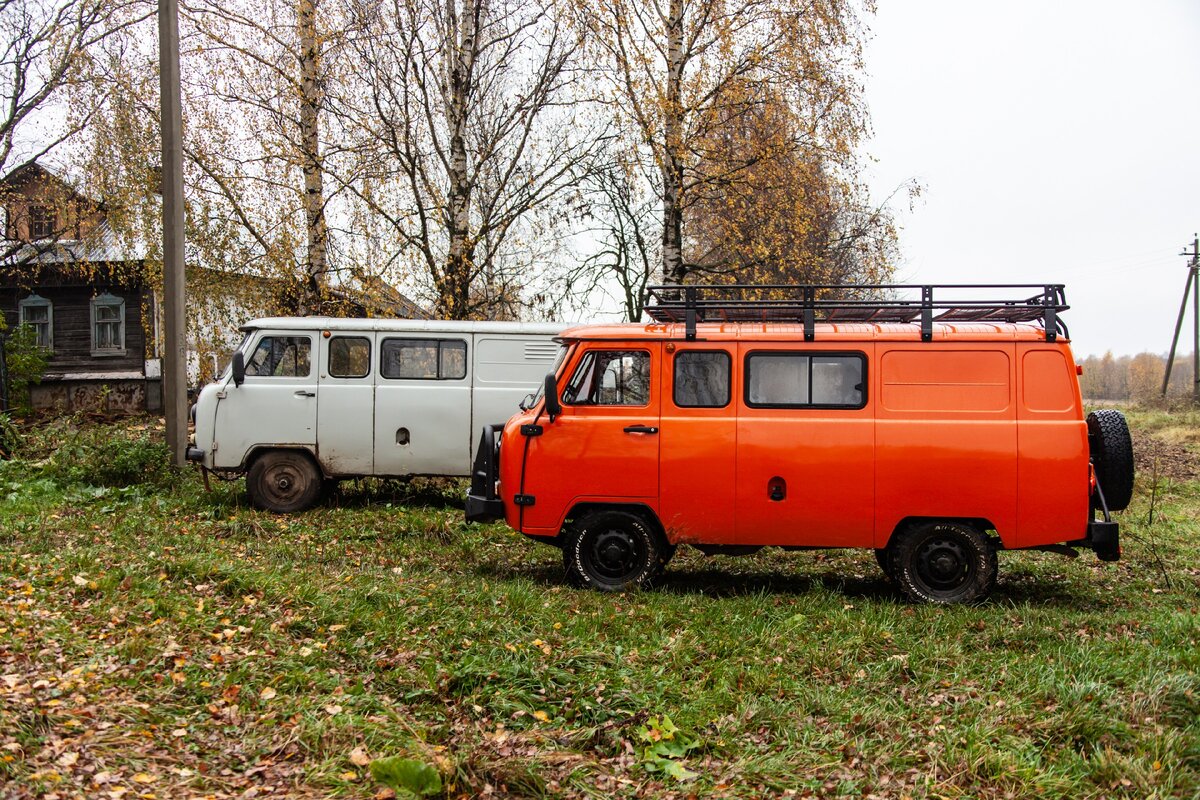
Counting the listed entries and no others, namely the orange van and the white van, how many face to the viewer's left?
2

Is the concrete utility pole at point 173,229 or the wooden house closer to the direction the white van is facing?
the concrete utility pole

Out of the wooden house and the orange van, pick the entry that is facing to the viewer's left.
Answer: the orange van

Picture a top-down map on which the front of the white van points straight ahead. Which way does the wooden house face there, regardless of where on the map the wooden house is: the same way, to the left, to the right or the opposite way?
to the left

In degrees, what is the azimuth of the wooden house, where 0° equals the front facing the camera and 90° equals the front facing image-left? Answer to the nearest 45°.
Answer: approximately 0°

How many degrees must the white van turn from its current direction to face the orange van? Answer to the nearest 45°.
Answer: approximately 135° to its left

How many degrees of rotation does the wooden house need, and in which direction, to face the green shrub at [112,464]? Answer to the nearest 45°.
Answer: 0° — it already faces it

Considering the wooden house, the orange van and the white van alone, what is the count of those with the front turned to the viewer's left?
2

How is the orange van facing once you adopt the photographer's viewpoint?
facing to the left of the viewer

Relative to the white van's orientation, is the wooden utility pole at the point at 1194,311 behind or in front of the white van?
behind

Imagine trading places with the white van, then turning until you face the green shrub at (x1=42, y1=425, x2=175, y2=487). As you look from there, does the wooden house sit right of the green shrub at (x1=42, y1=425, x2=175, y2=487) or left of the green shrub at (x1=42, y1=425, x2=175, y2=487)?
right

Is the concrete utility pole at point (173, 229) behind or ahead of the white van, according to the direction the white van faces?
ahead

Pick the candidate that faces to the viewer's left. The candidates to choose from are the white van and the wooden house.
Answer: the white van

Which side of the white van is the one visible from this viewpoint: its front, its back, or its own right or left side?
left

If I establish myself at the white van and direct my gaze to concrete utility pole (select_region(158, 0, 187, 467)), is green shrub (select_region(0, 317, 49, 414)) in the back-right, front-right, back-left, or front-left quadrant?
front-right

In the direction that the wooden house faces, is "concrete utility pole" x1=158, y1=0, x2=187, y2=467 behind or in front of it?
in front
